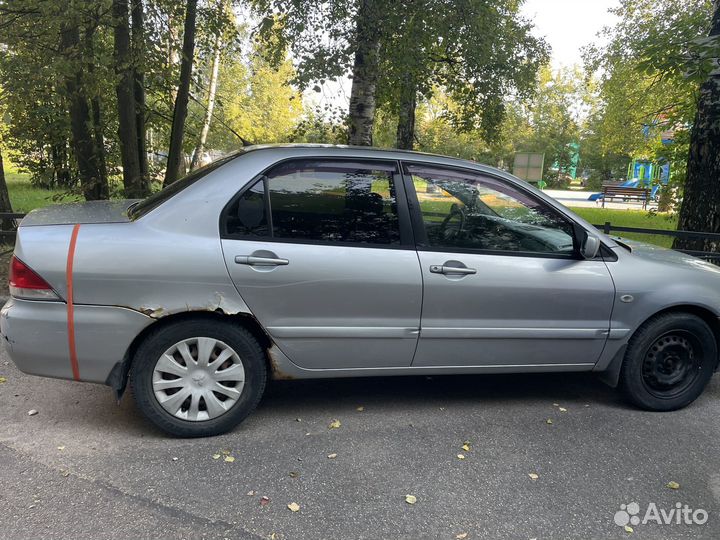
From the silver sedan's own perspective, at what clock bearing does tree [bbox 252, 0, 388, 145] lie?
The tree is roughly at 9 o'clock from the silver sedan.

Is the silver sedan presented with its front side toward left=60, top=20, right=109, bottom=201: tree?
no

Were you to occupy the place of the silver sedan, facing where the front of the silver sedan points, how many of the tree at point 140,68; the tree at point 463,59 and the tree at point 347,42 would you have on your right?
0

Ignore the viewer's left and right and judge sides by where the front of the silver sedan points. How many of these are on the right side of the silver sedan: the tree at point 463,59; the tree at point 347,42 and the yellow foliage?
0

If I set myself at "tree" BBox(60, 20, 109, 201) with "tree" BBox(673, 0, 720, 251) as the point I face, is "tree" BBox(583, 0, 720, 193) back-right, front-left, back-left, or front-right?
front-left

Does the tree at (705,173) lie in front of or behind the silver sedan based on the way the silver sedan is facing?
in front

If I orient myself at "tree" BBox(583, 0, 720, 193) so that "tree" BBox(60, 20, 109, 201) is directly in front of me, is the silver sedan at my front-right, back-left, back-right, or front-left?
front-left

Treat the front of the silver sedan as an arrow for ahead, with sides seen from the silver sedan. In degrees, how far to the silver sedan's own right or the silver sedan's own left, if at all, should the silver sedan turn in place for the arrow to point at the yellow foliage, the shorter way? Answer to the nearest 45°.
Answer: approximately 90° to the silver sedan's own left

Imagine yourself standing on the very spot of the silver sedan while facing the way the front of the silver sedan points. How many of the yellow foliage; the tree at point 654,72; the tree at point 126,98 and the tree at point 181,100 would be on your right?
0

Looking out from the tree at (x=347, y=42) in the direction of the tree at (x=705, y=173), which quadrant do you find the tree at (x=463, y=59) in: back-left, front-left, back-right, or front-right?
front-left

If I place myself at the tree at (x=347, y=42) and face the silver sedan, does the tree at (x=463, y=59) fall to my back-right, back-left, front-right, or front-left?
back-left

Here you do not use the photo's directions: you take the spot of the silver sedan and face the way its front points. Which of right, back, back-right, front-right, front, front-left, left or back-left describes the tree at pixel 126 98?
back-left

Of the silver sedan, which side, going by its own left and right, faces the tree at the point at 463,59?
left

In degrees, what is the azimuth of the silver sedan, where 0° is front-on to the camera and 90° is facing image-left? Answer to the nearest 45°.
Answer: approximately 270°
